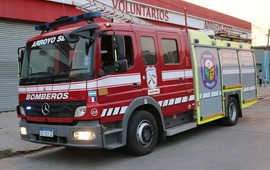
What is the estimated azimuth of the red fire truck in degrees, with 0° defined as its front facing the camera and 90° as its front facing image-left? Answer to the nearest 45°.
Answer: approximately 45°
